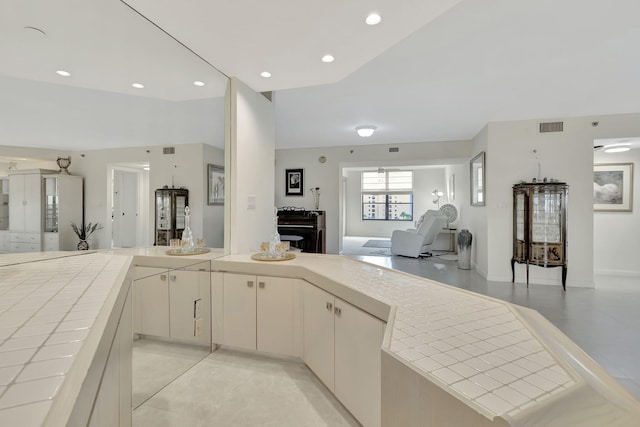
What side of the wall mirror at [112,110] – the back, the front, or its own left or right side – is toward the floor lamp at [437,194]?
left

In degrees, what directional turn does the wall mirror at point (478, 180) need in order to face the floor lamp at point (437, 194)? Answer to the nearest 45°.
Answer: approximately 135° to its right

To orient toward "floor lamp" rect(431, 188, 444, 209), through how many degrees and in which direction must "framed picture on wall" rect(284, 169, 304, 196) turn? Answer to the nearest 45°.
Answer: approximately 135° to its left

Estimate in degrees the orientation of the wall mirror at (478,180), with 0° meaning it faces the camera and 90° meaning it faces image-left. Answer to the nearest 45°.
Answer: approximately 45°

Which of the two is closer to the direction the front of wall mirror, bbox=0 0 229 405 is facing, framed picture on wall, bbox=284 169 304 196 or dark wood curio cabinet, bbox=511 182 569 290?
the dark wood curio cabinet

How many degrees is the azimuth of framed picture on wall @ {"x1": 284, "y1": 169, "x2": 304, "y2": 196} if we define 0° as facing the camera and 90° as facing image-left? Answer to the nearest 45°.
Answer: approximately 0°

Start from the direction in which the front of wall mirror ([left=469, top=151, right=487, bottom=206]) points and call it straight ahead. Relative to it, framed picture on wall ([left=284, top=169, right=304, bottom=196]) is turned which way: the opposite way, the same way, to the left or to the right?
to the left

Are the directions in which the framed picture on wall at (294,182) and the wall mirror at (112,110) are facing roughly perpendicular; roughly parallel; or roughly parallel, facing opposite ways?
roughly perpendicular

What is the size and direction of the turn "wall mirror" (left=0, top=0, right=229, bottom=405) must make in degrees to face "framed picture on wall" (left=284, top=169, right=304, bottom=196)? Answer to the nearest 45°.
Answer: approximately 90° to its left

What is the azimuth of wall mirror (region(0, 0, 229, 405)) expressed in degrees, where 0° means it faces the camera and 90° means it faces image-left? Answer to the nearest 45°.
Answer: approximately 315°
